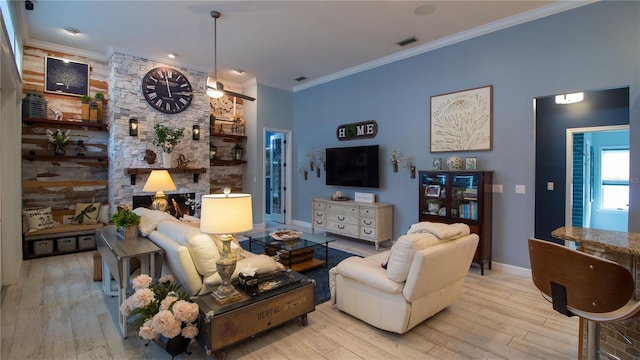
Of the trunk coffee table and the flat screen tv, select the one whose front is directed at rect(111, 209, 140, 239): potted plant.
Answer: the flat screen tv

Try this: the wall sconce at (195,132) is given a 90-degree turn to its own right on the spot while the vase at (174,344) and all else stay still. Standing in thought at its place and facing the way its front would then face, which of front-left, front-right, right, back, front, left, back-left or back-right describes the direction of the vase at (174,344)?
left

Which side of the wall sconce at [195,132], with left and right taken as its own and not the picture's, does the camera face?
front

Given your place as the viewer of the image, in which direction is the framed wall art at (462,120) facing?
facing the viewer and to the left of the viewer

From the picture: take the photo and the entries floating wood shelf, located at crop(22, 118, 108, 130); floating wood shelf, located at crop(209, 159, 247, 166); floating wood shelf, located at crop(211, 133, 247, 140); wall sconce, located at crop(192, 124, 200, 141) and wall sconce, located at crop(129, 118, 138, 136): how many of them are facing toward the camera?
5

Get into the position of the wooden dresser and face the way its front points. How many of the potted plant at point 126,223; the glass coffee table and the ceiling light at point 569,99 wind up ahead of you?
2

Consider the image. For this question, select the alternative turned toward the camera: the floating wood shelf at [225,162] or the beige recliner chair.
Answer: the floating wood shelf

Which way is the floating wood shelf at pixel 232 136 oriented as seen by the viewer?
toward the camera

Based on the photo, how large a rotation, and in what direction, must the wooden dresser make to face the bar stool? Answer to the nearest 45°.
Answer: approximately 45° to its left

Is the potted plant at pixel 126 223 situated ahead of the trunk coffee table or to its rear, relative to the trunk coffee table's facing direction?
to the rear
